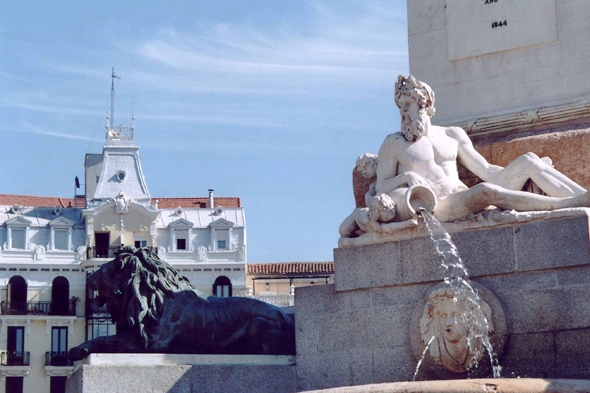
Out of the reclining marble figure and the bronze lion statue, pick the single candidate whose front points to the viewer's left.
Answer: the bronze lion statue

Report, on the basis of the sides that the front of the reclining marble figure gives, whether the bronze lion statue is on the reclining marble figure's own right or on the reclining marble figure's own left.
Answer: on the reclining marble figure's own right

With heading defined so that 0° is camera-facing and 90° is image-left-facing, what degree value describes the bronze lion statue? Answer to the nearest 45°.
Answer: approximately 90°

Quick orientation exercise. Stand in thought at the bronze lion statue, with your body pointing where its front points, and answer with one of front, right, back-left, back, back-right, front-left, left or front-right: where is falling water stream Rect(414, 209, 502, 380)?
back-left

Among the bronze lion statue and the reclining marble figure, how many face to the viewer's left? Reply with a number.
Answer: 1

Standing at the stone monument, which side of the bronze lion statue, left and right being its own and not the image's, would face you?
back

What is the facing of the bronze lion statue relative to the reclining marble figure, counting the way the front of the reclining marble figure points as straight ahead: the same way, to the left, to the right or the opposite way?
to the right

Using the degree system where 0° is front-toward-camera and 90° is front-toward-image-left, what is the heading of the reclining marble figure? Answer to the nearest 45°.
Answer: approximately 0°
